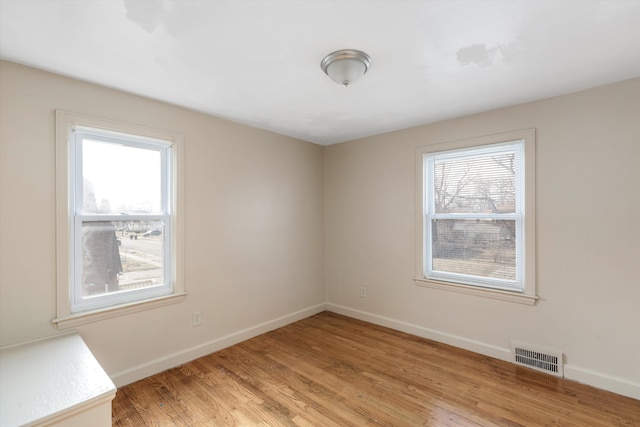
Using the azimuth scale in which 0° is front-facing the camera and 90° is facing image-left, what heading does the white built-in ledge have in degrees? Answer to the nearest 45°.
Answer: approximately 315°

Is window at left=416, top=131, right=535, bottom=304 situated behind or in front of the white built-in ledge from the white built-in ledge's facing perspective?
in front
